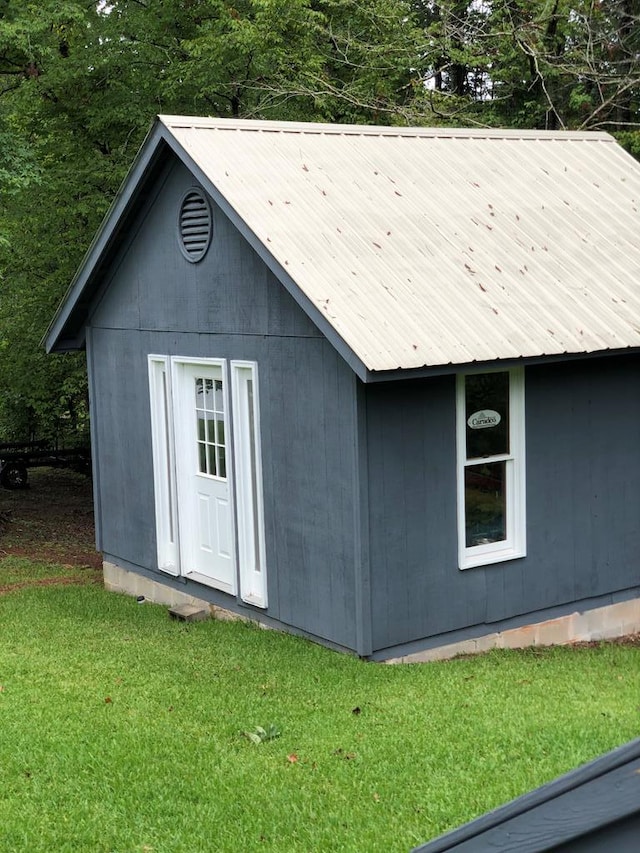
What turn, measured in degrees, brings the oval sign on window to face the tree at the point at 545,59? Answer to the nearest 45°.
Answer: approximately 135° to its left

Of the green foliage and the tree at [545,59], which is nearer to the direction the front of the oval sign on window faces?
the green foliage

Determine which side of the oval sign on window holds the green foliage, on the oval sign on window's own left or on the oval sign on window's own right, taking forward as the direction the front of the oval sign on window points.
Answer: on the oval sign on window's own right

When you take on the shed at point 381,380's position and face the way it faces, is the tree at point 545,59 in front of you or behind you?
behind

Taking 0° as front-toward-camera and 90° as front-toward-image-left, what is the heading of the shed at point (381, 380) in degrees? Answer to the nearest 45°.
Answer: approximately 45°

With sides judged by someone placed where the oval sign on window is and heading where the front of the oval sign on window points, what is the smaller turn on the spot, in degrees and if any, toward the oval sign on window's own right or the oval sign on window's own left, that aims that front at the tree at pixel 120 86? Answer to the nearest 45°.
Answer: approximately 180°
